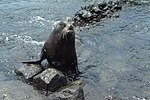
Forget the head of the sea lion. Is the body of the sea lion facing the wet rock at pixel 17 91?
no

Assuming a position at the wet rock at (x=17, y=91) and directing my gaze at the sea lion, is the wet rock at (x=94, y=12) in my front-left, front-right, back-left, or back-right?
front-left

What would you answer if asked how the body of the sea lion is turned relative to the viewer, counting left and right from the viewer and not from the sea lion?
facing the viewer and to the right of the viewer
